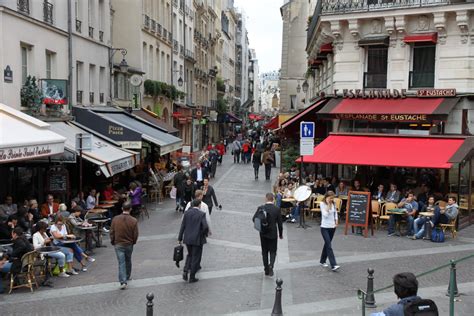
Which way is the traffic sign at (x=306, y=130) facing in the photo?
toward the camera

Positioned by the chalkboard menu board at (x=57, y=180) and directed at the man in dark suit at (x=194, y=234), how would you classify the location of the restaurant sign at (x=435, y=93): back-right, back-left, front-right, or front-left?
front-left

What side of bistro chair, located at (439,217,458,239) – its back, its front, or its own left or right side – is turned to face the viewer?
left

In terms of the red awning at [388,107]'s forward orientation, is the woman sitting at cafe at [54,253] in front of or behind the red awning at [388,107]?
in front

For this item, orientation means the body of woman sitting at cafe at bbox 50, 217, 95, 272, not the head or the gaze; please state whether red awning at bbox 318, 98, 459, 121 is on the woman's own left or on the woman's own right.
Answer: on the woman's own left

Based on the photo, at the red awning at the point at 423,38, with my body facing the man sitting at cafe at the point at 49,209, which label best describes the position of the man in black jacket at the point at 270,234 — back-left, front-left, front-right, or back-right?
front-left

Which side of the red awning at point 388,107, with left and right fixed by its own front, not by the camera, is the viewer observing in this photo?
front

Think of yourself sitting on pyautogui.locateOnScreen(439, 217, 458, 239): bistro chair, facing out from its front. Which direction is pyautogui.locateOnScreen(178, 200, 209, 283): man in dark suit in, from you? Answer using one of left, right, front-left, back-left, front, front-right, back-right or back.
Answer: front-left
